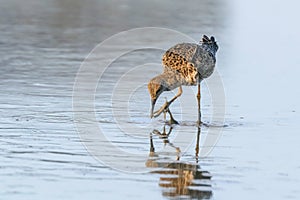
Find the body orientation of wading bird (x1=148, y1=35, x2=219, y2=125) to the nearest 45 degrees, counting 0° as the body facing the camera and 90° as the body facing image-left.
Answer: approximately 90°
